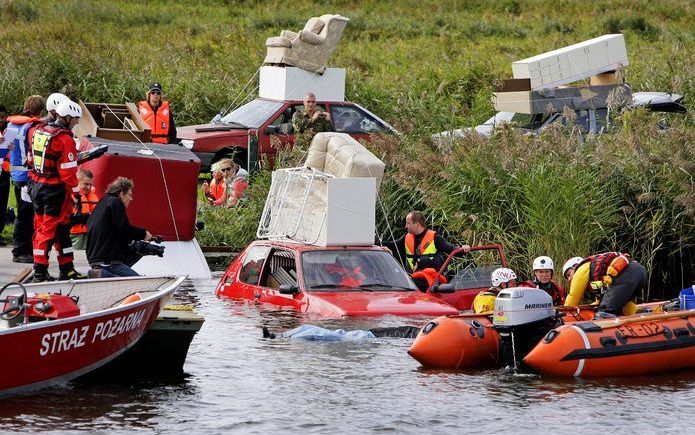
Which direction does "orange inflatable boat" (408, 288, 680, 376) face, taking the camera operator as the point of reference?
facing away from the viewer and to the right of the viewer

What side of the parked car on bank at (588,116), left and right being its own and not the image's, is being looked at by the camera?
left

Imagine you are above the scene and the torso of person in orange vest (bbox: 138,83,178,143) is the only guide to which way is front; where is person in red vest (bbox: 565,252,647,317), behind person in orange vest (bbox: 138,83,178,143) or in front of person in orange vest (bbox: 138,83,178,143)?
in front

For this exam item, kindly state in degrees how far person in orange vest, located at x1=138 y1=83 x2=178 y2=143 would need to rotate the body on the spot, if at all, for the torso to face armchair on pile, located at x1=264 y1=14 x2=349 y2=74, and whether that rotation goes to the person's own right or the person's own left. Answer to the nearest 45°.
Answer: approximately 135° to the person's own left

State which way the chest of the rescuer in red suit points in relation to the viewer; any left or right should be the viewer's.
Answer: facing away from the viewer and to the right of the viewer

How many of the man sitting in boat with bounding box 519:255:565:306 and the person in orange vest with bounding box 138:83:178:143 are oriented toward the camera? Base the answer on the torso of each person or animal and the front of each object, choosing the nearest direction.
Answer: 2

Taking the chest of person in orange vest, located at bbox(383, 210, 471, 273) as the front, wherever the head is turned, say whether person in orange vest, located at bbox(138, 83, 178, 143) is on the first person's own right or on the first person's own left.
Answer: on the first person's own right

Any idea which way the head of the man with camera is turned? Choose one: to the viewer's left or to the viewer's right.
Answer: to the viewer's right

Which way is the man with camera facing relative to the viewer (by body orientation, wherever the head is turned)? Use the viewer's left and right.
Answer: facing to the right of the viewer

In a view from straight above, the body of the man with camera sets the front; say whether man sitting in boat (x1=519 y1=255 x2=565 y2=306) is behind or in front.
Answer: in front

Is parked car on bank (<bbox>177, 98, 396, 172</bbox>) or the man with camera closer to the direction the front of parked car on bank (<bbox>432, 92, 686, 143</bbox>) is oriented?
the parked car on bank

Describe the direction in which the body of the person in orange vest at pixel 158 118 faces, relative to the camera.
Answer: toward the camera

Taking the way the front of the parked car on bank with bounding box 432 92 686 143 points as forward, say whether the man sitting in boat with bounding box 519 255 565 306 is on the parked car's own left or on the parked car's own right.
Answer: on the parked car's own left
